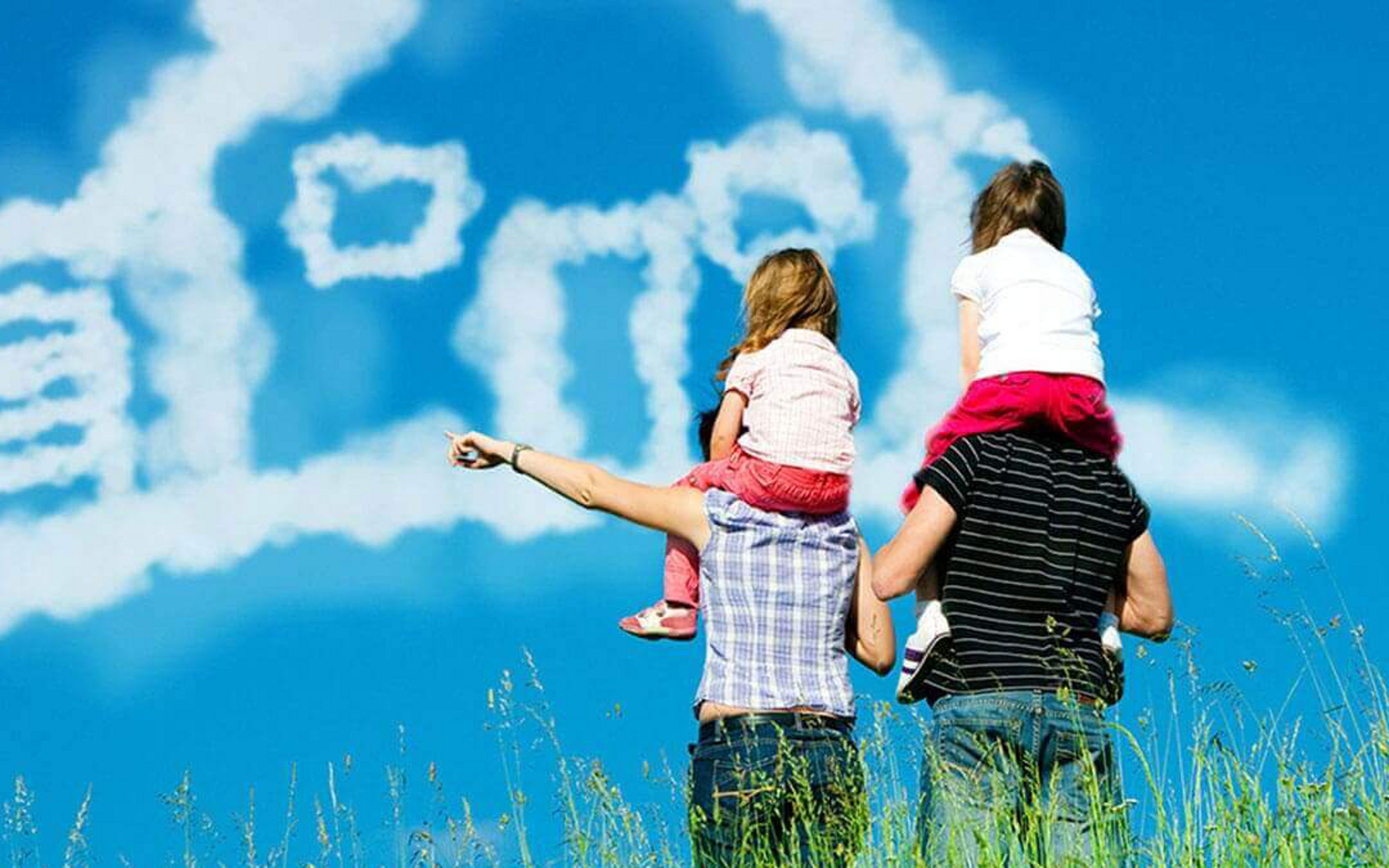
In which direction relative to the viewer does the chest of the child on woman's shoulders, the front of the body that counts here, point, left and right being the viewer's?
facing away from the viewer and to the left of the viewer

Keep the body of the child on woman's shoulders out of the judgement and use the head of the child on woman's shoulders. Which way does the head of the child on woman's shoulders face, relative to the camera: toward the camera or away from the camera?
away from the camera
